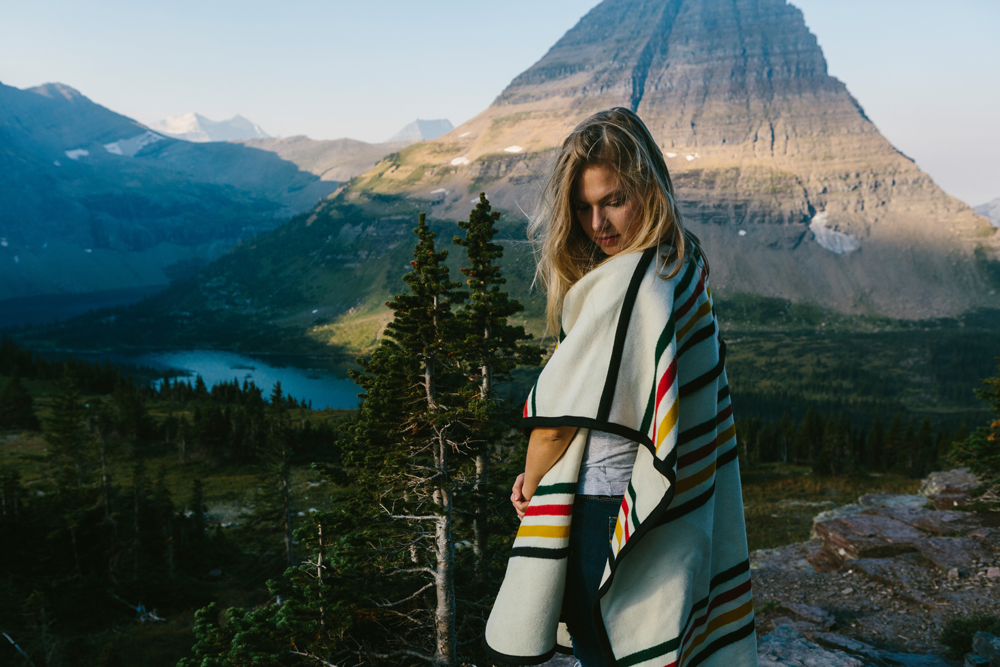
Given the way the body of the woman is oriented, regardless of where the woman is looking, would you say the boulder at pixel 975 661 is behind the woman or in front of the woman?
behind

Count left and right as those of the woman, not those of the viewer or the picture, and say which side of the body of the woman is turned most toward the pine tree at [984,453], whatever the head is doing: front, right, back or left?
back

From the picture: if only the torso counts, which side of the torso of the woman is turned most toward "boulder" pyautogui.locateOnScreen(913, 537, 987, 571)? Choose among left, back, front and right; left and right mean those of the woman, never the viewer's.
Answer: back

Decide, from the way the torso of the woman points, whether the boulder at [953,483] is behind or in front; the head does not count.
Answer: behind

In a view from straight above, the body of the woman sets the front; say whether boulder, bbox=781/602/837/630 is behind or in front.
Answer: behind

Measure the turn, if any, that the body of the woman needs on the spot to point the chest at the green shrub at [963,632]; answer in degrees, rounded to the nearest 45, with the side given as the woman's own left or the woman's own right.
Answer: approximately 180°

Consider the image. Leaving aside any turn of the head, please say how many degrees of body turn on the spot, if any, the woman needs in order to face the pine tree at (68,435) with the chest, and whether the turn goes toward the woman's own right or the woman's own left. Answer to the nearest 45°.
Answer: approximately 90° to the woman's own right

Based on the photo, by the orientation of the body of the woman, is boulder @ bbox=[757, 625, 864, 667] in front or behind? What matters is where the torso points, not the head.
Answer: behind

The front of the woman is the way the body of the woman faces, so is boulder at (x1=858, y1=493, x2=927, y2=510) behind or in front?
behind

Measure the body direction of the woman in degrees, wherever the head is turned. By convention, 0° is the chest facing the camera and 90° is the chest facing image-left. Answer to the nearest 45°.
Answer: approximately 45°
